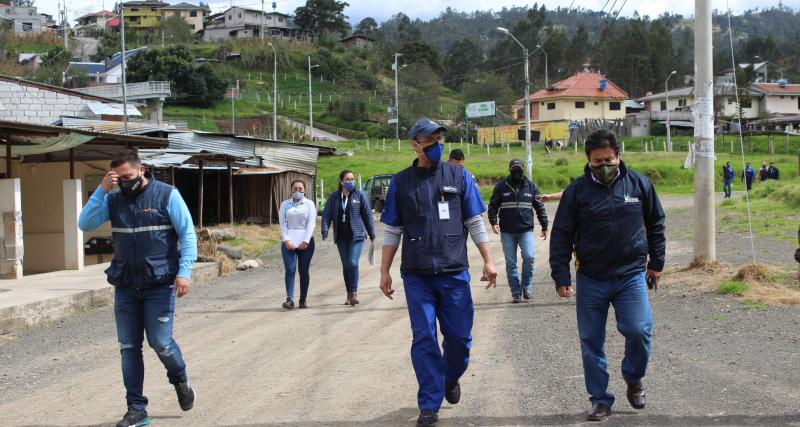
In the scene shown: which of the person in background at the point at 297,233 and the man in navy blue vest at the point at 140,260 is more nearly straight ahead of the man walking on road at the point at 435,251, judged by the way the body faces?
the man in navy blue vest

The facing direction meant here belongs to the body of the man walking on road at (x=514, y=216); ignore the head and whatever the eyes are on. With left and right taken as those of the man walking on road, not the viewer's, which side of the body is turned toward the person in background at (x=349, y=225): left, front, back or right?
right

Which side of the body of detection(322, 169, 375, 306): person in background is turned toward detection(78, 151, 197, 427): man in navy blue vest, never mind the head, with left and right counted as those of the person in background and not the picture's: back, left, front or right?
front

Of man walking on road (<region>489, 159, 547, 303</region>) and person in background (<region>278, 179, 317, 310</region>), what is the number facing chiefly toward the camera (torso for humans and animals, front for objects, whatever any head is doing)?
2

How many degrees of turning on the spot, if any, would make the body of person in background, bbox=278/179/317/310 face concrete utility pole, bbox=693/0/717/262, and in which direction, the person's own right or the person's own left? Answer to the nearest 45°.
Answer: approximately 90° to the person's own left
